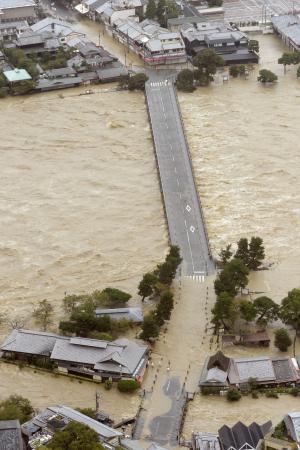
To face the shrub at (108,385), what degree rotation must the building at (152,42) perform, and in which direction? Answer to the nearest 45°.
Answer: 0° — it already faces it

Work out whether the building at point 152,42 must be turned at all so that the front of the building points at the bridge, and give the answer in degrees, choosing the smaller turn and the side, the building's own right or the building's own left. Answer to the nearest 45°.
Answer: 0° — it already faces it

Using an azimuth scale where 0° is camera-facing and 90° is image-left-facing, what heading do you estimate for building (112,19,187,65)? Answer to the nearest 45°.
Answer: approximately 0°

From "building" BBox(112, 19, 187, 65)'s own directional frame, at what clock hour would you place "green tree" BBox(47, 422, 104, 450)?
The green tree is roughly at 12 o'clock from the building.

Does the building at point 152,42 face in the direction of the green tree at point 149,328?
yes

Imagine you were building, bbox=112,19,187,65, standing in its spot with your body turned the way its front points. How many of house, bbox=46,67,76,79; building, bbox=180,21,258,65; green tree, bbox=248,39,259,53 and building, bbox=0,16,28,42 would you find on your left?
2

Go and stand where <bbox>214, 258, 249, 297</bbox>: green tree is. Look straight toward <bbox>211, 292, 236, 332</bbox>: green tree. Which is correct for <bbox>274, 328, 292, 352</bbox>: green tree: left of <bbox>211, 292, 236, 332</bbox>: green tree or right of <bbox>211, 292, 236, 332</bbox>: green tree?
left

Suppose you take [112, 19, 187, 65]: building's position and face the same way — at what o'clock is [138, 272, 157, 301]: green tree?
The green tree is roughly at 12 o'clock from the building.

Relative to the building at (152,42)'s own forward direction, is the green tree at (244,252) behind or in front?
in front

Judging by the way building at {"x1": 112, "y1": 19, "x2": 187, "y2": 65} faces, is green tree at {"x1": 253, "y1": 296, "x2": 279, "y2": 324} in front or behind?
in front

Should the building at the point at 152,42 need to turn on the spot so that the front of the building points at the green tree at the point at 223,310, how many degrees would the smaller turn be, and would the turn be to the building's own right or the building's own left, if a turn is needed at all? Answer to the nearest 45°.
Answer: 0° — it already faces it

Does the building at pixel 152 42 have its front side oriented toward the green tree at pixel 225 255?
yes

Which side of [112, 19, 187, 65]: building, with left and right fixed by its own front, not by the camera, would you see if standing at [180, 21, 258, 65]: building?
left

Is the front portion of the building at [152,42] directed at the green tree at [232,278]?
yes

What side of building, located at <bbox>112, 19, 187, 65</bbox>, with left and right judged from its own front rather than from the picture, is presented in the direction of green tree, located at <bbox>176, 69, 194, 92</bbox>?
front

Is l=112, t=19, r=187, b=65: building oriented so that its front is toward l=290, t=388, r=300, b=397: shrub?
yes
